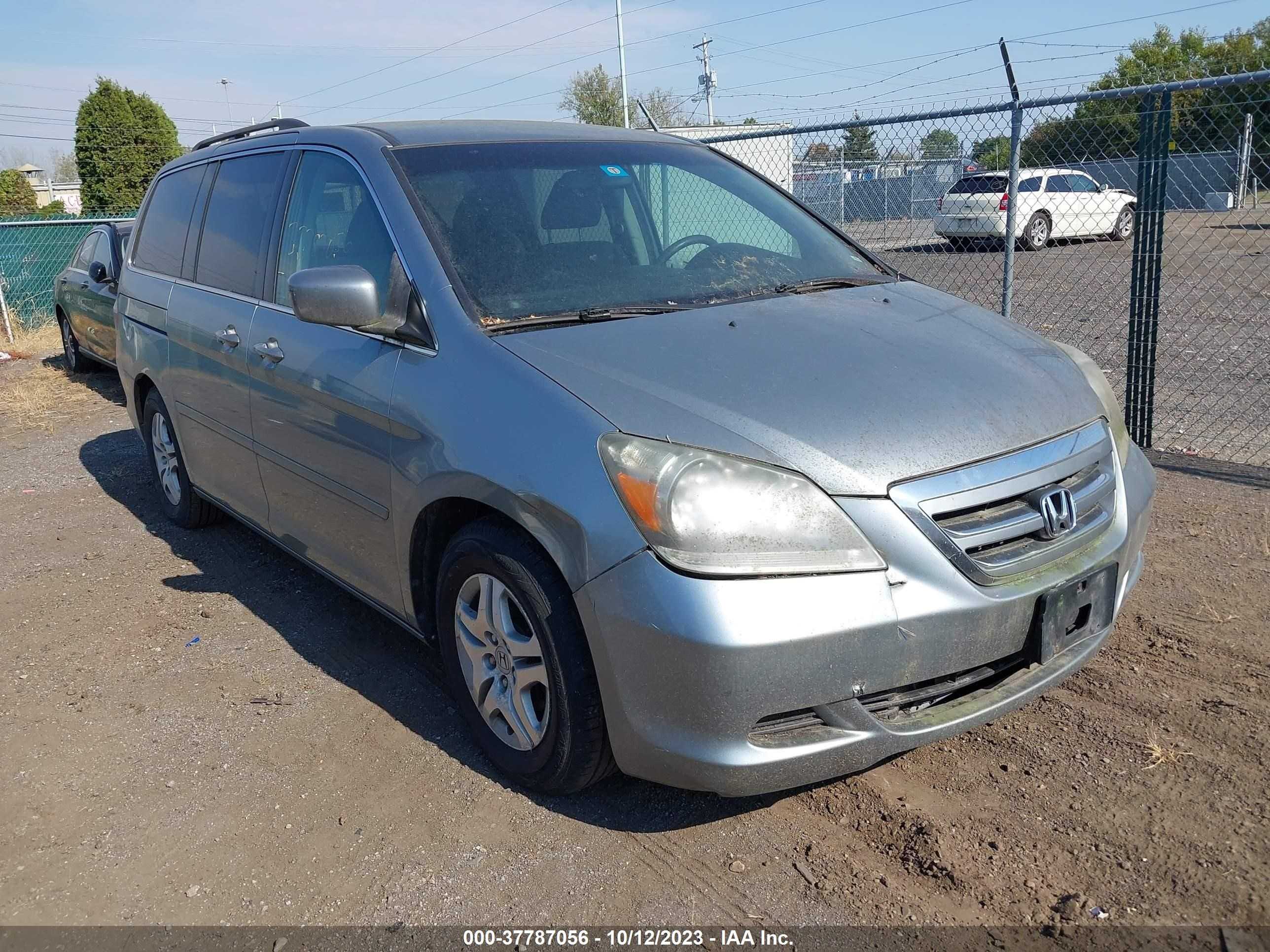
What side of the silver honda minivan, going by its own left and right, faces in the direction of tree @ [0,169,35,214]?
back

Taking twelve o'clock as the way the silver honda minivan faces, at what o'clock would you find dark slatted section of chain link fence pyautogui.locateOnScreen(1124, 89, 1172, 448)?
The dark slatted section of chain link fence is roughly at 9 o'clock from the silver honda minivan.

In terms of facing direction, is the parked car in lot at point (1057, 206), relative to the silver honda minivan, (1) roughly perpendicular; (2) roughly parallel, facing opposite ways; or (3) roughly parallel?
roughly perpendicular

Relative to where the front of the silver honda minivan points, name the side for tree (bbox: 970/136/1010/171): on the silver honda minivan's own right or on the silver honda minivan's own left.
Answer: on the silver honda minivan's own left

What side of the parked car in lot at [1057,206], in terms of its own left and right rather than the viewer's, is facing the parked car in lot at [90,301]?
back

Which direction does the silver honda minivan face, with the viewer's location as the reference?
facing the viewer and to the right of the viewer

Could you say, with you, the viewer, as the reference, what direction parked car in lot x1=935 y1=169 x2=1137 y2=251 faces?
facing away from the viewer and to the right of the viewer

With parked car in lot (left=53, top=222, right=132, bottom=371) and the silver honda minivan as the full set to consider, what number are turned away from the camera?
0
